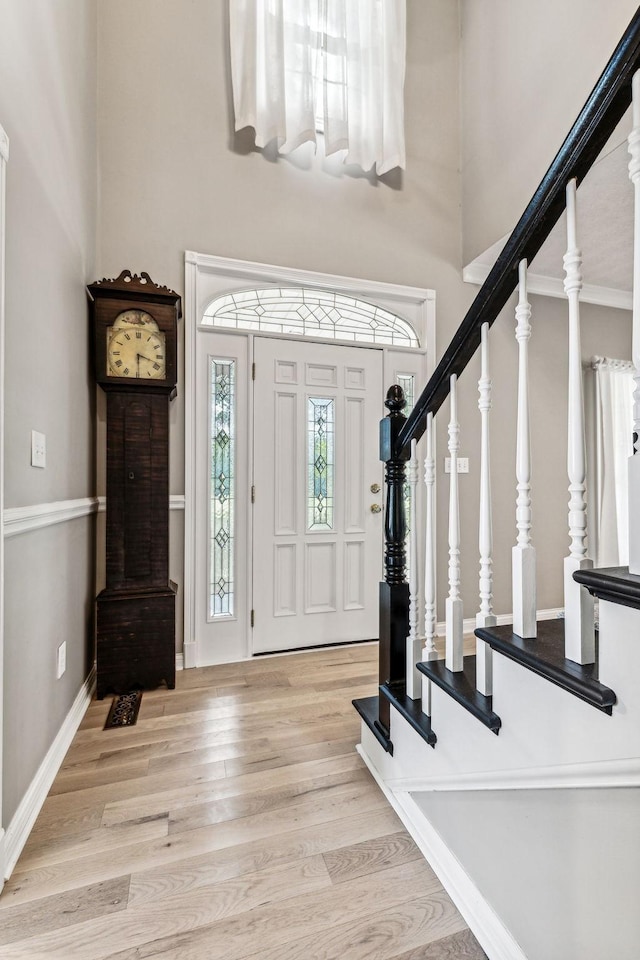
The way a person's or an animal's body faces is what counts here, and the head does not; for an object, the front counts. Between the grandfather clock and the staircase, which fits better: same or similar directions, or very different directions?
very different directions

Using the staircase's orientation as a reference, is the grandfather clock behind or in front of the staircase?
in front

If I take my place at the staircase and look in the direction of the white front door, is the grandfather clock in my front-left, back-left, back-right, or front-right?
front-left

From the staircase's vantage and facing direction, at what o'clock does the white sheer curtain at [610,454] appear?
The white sheer curtain is roughly at 2 o'clock from the staircase.

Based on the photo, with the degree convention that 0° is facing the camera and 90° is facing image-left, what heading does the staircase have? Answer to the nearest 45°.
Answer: approximately 135°

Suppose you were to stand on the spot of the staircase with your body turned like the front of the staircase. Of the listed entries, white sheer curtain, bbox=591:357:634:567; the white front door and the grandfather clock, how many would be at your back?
0

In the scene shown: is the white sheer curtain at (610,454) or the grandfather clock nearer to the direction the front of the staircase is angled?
the grandfather clock

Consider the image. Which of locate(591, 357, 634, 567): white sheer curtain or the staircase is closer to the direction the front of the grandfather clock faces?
the staircase

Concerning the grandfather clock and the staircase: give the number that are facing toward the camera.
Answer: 1

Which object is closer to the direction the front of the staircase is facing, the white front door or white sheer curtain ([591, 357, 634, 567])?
the white front door

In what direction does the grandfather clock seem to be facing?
toward the camera

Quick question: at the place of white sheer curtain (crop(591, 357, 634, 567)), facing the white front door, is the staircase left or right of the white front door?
left

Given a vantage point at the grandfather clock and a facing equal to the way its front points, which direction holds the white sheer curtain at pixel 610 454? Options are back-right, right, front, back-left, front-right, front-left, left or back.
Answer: left

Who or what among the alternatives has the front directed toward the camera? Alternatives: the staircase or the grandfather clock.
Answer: the grandfather clock
